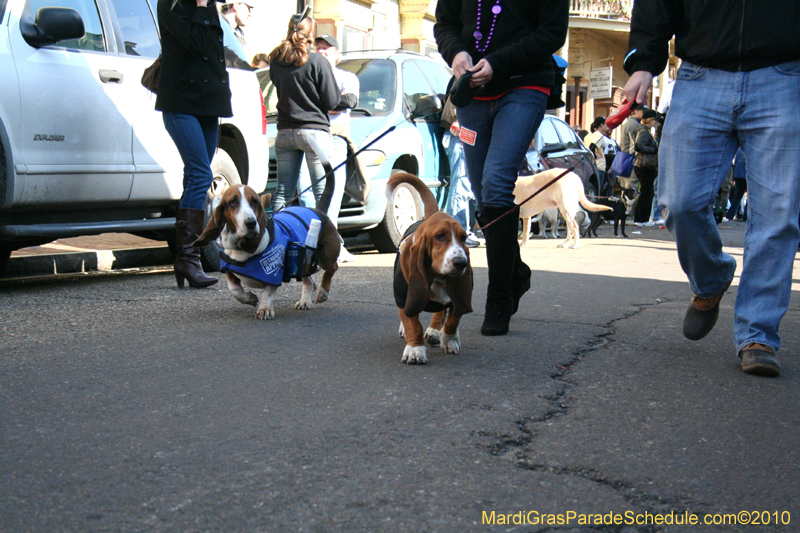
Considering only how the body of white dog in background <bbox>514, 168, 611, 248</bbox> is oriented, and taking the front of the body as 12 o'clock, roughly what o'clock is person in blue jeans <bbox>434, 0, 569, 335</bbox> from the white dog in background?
The person in blue jeans is roughly at 9 o'clock from the white dog in background.

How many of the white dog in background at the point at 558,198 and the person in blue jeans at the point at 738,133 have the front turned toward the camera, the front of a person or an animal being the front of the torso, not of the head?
1

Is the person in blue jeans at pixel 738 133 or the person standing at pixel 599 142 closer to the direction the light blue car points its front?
the person in blue jeans

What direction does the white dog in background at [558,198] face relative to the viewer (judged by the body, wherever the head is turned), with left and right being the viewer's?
facing to the left of the viewer

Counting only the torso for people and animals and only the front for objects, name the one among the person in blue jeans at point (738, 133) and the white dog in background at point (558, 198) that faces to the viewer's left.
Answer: the white dog in background

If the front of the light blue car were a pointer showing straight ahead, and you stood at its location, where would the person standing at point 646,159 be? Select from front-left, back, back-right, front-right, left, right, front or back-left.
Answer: back

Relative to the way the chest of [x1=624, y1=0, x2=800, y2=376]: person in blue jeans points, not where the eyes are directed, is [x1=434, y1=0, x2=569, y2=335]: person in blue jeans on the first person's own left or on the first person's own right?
on the first person's own right

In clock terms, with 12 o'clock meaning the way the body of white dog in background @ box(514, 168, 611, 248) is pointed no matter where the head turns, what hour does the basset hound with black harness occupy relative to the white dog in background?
The basset hound with black harness is roughly at 9 o'clock from the white dog in background.

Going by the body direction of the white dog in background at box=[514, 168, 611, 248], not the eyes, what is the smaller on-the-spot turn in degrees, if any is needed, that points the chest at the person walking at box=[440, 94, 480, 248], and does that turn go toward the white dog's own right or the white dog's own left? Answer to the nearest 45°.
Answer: approximately 45° to the white dog's own left

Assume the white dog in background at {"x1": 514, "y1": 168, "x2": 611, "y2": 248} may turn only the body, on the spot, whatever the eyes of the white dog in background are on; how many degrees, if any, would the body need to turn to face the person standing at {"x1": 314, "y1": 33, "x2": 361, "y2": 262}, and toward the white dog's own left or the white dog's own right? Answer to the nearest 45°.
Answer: approximately 45° to the white dog's own left

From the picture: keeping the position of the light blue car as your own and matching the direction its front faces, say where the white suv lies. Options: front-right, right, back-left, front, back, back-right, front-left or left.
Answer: front
